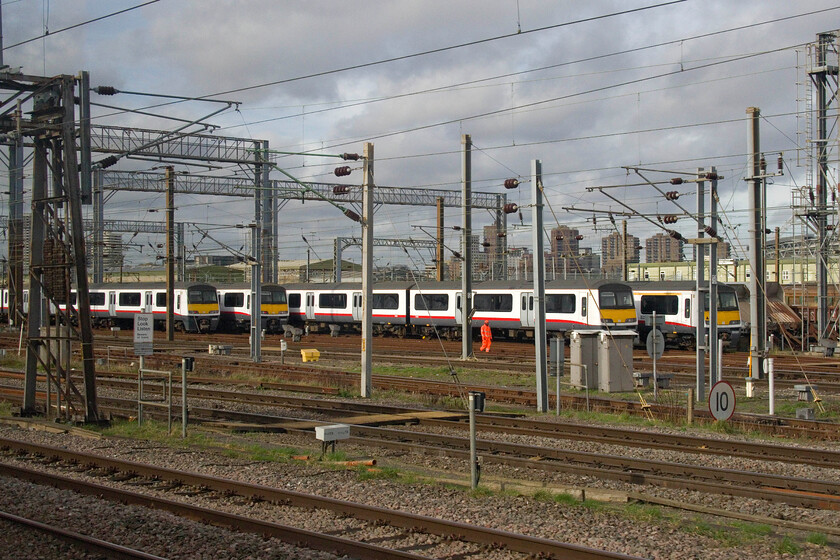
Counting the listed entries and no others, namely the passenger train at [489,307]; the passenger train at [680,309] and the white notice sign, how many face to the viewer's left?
0

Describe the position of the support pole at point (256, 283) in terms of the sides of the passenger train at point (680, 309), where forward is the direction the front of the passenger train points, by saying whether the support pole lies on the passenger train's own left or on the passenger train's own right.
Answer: on the passenger train's own right

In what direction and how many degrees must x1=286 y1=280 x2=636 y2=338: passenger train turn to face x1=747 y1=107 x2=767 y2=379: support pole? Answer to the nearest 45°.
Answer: approximately 45° to its right

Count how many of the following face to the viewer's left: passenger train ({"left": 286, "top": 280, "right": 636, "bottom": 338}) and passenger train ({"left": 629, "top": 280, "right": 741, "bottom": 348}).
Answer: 0

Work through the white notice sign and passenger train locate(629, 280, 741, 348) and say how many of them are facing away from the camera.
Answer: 0

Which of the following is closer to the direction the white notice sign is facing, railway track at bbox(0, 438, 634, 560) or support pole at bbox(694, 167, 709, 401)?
the railway track

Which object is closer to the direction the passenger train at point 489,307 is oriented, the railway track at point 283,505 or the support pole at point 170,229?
the railway track

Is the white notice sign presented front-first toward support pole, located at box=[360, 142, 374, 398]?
no

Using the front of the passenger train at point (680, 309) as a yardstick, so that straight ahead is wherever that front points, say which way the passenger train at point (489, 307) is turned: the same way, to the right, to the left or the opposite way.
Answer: the same way

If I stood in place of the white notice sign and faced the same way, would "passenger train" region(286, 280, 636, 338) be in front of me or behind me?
behind

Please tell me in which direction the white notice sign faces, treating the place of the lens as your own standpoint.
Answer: facing the viewer

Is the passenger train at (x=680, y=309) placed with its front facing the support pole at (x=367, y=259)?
no

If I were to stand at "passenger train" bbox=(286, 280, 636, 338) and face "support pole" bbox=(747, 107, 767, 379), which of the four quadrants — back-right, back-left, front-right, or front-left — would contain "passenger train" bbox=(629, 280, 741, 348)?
front-left

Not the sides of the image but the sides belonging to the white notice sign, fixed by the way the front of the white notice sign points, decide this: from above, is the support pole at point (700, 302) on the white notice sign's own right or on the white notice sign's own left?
on the white notice sign's own left

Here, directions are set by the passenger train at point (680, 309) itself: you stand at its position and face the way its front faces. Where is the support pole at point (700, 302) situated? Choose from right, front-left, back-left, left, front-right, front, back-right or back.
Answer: front-right

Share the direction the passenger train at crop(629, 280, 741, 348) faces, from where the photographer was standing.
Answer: facing the viewer and to the right of the viewer
